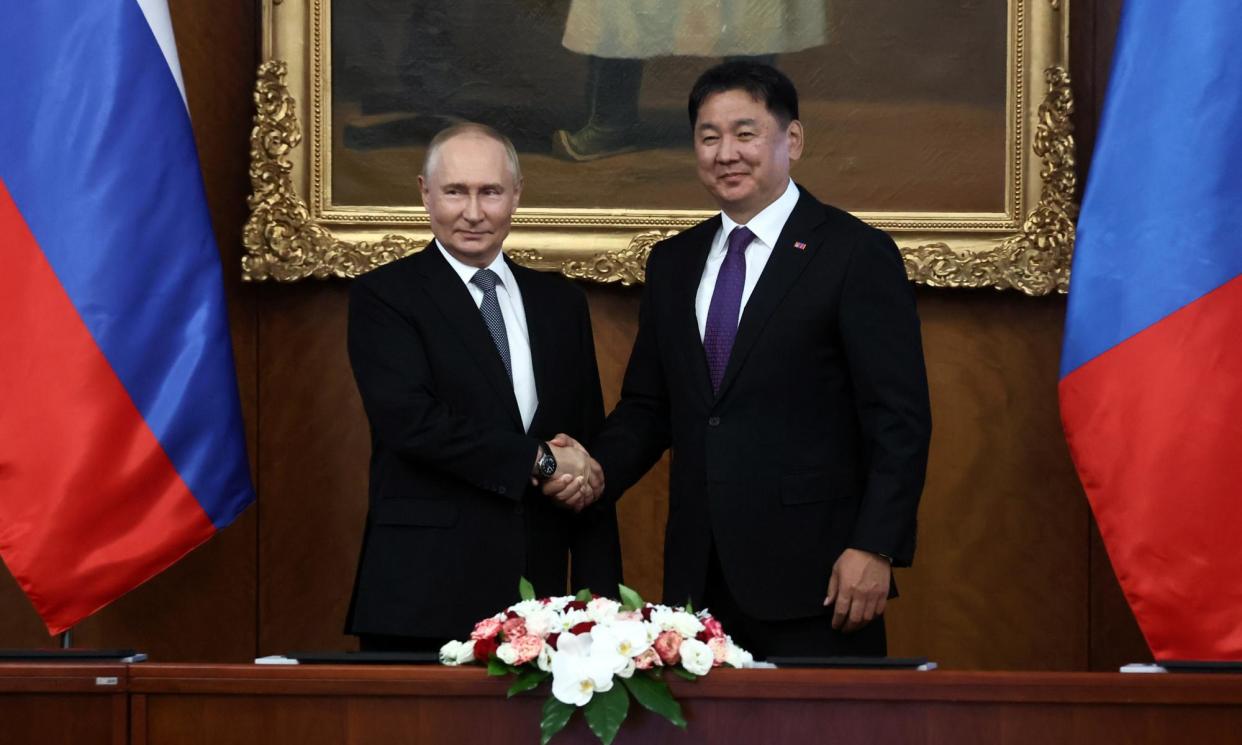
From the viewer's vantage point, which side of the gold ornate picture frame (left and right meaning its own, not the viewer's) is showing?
front

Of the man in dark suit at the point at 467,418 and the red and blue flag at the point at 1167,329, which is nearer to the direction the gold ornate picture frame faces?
the man in dark suit

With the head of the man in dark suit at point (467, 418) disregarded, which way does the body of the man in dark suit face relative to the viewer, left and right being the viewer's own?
facing the viewer and to the right of the viewer

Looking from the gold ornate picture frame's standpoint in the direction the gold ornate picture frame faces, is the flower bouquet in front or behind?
in front

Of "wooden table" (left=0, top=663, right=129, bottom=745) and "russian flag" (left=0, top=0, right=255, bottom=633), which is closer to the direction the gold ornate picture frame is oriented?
the wooden table

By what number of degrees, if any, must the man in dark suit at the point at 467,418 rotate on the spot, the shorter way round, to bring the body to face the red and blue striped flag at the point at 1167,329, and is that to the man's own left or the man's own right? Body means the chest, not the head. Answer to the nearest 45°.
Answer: approximately 45° to the man's own left

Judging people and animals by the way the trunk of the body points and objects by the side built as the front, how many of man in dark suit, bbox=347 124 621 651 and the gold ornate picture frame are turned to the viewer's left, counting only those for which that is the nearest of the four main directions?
0

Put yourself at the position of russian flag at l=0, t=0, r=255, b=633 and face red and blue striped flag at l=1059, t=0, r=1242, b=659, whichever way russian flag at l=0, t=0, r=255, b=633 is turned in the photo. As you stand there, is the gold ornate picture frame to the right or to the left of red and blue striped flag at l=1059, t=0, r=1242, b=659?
left

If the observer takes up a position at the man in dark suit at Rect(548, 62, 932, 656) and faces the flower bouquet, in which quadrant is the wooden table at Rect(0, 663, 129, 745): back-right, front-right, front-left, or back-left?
front-right

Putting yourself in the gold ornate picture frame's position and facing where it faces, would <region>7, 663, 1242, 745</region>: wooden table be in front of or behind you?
in front

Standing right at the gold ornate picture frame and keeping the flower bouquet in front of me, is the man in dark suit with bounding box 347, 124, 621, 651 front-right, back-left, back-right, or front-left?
front-right
